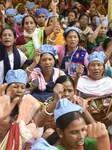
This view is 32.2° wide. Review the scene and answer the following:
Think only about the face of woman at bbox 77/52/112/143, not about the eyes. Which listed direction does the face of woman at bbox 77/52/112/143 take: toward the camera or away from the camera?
toward the camera

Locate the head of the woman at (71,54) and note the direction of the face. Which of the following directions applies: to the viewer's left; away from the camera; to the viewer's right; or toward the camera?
toward the camera

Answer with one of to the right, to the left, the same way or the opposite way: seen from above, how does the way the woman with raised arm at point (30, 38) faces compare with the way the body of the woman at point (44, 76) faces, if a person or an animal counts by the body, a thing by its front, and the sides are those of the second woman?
the same way

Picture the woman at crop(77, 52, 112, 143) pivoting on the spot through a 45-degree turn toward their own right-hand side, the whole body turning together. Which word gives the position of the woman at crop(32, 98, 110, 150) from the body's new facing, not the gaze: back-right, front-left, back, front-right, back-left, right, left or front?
front-left

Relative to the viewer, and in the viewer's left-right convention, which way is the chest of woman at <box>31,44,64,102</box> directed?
facing the viewer

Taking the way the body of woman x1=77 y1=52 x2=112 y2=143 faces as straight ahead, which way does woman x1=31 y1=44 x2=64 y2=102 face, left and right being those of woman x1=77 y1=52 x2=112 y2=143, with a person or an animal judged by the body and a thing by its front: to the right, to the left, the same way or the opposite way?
the same way

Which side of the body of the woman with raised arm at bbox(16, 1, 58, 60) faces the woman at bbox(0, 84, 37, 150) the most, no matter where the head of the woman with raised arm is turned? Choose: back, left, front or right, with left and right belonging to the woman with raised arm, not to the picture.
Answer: front

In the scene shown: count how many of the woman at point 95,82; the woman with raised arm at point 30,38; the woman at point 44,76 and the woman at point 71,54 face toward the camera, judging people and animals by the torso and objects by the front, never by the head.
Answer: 4

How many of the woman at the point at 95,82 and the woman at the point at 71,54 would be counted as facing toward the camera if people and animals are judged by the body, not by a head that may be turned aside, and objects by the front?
2

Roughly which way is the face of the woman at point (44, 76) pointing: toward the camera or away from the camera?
toward the camera

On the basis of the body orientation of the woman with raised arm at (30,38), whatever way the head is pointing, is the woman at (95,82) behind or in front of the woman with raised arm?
in front

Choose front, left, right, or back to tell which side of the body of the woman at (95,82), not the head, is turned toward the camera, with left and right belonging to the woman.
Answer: front

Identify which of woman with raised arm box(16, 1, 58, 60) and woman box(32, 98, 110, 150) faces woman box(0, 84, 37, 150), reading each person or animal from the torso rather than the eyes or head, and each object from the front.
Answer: the woman with raised arm

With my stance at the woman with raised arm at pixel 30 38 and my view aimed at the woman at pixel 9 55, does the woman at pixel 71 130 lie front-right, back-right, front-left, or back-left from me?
front-left

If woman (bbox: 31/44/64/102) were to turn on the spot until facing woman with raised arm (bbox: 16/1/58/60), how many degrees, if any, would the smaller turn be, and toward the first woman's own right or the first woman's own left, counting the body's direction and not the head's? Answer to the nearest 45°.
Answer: approximately 180°

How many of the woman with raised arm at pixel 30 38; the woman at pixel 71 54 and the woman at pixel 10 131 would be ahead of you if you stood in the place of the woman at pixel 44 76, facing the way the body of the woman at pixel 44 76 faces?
1

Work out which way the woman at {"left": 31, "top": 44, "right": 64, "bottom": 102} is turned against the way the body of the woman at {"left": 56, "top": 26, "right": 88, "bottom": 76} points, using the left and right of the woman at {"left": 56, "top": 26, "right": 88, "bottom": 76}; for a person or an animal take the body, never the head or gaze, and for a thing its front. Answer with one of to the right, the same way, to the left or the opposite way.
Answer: the same way

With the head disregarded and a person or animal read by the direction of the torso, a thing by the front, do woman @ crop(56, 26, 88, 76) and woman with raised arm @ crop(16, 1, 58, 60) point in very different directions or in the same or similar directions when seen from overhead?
same or similar directions

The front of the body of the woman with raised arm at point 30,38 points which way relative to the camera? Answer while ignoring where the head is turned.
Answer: toward the camera
